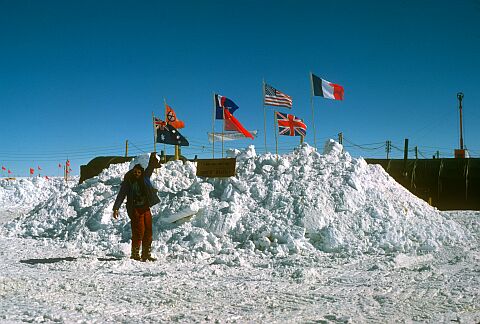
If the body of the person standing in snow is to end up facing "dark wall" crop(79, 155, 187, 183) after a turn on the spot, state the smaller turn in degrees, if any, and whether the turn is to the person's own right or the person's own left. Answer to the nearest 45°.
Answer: approximately 180°

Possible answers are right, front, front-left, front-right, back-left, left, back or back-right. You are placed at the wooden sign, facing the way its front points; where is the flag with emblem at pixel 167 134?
back-right

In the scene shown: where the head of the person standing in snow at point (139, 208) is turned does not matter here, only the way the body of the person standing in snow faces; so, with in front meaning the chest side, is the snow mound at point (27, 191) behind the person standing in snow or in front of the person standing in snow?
behind

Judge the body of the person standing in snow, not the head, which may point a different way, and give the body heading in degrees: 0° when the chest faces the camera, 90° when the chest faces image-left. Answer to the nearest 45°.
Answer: approximately 0°

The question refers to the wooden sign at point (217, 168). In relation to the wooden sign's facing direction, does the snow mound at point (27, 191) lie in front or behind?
behind

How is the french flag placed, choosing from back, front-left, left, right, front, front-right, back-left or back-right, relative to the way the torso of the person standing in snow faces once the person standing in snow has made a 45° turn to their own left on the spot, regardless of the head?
left

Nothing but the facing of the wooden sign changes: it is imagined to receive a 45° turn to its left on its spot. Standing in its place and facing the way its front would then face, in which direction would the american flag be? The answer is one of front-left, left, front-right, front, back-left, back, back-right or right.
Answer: left

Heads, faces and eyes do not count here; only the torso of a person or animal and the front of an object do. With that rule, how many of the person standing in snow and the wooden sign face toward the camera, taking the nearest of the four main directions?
2
